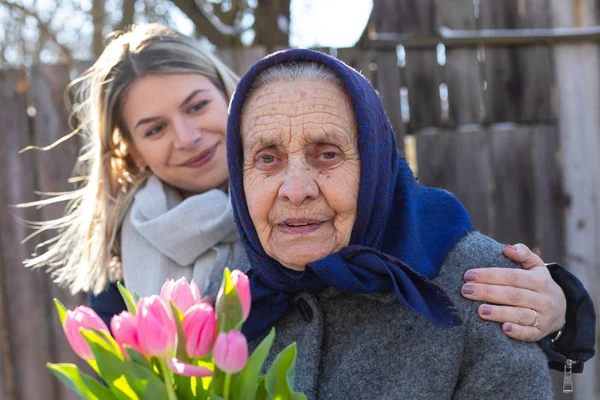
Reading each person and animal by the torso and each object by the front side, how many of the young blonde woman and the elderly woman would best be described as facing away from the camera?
0

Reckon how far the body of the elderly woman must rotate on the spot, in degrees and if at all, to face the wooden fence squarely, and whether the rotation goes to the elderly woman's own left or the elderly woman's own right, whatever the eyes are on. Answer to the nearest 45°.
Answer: approximately 135° to the elderly woman's own right

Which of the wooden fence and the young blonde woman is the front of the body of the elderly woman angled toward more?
the young blonde woman

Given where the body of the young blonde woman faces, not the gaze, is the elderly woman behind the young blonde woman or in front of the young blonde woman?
in front

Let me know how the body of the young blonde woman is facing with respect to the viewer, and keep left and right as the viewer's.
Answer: facing the viewer and to the right of the viewer

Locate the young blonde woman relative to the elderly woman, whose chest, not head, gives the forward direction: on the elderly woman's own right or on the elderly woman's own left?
on the elderly woman's own right
